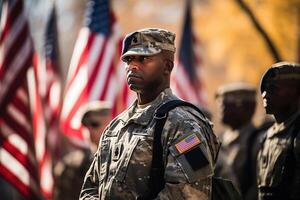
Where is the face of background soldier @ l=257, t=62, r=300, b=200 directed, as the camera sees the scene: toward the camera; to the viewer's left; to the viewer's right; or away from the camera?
to the viewer's left

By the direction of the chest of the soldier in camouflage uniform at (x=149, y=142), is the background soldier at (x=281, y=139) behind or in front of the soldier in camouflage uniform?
behind

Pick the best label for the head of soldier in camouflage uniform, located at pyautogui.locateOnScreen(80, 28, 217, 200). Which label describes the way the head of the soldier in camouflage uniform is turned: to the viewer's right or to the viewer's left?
to the viewer's left

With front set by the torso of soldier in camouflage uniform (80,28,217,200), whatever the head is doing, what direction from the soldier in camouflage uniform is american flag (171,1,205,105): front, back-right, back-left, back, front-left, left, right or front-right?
back-right

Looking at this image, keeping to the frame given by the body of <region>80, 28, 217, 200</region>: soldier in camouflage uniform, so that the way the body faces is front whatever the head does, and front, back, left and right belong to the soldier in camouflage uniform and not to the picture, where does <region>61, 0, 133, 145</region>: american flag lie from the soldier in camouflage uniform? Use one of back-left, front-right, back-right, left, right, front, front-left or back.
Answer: back-right

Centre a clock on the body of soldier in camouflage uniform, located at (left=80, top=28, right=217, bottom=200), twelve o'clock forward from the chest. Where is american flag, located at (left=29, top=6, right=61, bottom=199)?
The american flag is roughly at 4 o'clock from the soldier in camouflage uniform.

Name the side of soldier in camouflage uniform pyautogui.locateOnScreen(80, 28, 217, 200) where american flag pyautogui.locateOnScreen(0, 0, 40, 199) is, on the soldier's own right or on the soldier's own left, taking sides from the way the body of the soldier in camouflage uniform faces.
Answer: on the soldier's own right

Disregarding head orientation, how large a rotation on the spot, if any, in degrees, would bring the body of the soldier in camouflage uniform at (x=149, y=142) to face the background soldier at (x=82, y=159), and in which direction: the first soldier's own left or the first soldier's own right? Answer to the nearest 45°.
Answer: approximately 135° to the first soldier's own right
